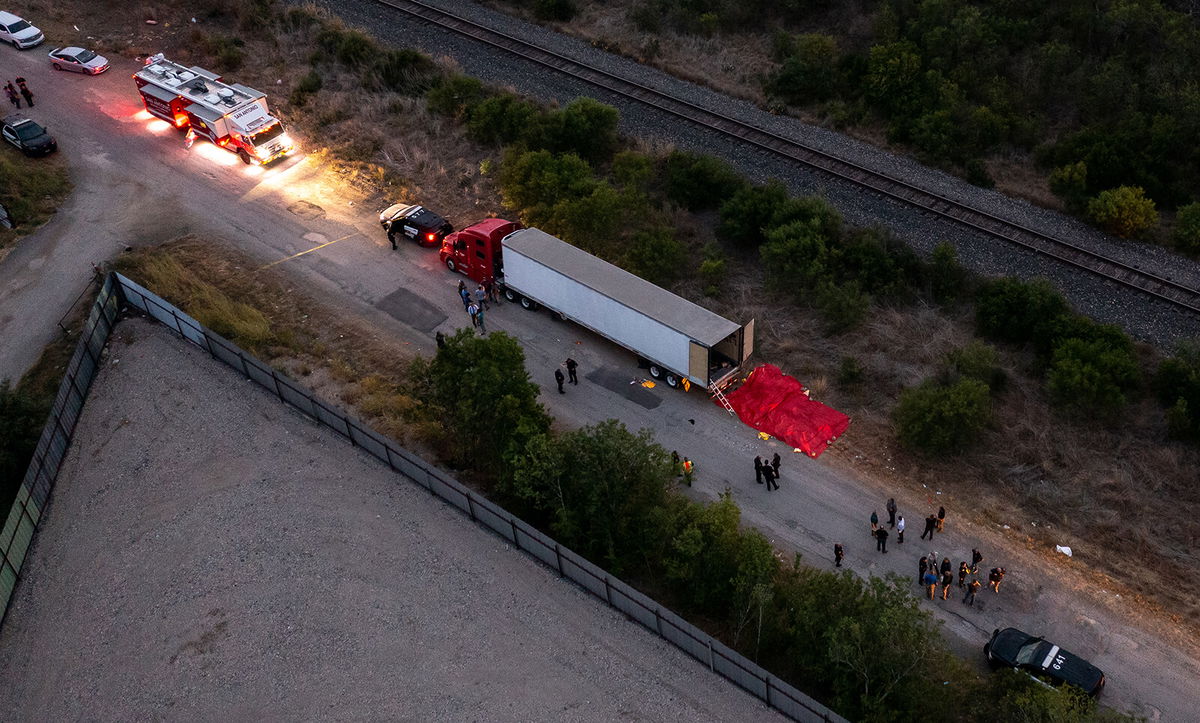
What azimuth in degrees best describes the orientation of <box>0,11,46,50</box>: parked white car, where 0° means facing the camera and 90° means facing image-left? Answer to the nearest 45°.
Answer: approximately 315°

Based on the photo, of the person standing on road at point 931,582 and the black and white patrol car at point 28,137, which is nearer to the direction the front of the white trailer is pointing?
the black and white patrol car

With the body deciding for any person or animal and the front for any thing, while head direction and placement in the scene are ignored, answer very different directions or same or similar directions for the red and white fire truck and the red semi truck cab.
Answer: very different directions

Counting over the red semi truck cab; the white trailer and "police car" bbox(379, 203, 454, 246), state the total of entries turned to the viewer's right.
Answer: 0

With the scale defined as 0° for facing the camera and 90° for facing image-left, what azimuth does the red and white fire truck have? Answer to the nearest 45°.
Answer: approximately 315°

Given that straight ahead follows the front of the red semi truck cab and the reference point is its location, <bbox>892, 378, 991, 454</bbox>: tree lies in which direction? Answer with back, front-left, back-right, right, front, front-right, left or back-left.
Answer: back

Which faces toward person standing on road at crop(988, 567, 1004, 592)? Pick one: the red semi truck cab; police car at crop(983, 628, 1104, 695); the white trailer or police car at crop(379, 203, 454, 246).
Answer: police car at crop(983, 628, 1104, 695)

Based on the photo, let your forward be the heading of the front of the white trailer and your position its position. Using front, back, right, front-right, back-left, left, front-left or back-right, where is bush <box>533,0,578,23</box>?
front-right

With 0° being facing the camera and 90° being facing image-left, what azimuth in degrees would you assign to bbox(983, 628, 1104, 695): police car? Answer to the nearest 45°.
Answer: approximately 135°

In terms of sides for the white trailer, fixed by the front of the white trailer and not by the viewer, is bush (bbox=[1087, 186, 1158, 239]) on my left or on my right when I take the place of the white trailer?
on my right

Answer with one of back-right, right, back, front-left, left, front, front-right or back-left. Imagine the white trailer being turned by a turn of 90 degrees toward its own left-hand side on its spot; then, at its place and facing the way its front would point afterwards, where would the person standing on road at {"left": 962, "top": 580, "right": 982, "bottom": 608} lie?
left

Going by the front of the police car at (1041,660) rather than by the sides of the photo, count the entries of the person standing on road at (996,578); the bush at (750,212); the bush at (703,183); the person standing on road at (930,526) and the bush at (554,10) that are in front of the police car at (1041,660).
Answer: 5

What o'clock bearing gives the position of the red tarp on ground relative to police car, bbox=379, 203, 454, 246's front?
The red tarp on ground is roughly at 6 o'clock from the police car.

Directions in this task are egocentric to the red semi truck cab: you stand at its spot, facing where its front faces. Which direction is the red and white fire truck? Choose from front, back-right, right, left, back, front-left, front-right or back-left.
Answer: front

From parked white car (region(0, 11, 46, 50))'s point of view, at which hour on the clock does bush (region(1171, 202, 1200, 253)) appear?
The bush is roughly at 12 o'clock from the parked white car.

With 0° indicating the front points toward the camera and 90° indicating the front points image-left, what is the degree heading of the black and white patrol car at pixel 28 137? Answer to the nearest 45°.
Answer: approximately 315°

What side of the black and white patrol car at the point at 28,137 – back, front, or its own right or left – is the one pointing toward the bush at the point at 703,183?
front

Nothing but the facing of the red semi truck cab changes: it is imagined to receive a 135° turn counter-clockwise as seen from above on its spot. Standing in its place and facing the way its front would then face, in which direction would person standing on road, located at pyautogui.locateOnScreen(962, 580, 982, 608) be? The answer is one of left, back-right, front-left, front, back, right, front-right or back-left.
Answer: front-left

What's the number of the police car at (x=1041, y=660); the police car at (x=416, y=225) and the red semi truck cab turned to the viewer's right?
0

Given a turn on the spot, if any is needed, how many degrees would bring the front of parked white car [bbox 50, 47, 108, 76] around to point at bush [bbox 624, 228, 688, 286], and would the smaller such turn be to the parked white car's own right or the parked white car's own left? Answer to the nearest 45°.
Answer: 0° — it already faces it

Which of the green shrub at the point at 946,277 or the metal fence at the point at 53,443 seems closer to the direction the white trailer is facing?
the metal fence
